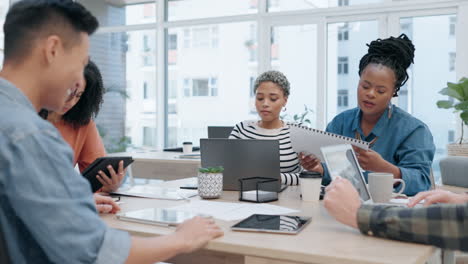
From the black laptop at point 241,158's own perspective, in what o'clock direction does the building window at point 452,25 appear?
The building window is roughly at 1 o'clock from the black laptop.

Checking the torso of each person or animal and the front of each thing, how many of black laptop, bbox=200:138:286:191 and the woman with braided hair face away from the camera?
1

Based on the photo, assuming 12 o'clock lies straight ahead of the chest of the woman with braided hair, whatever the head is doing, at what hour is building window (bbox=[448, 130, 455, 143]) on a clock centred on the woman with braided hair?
The building window is roughly at 5 o'clock from the woman with braided hair.

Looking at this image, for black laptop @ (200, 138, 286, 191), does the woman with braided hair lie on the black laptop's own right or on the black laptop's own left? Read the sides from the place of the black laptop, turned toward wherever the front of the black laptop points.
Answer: on the black laptop's own right

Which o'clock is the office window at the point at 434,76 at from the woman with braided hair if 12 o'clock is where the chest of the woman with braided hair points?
The office window is roughly at 5 o'clock from the woman with braided hair.

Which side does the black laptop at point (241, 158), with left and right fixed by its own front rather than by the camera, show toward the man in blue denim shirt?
back

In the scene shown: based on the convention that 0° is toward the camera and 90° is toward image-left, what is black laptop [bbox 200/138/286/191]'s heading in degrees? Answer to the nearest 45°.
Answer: approximately 180°

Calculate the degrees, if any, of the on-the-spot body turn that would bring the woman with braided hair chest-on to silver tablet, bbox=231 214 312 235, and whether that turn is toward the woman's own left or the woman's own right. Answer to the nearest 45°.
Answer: approximately 45° to the woman's own left

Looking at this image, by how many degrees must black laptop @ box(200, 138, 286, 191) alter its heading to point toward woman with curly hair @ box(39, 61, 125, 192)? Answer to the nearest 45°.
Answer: approximately 90° to its left

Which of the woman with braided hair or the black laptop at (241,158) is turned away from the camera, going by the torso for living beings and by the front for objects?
the black laptop
